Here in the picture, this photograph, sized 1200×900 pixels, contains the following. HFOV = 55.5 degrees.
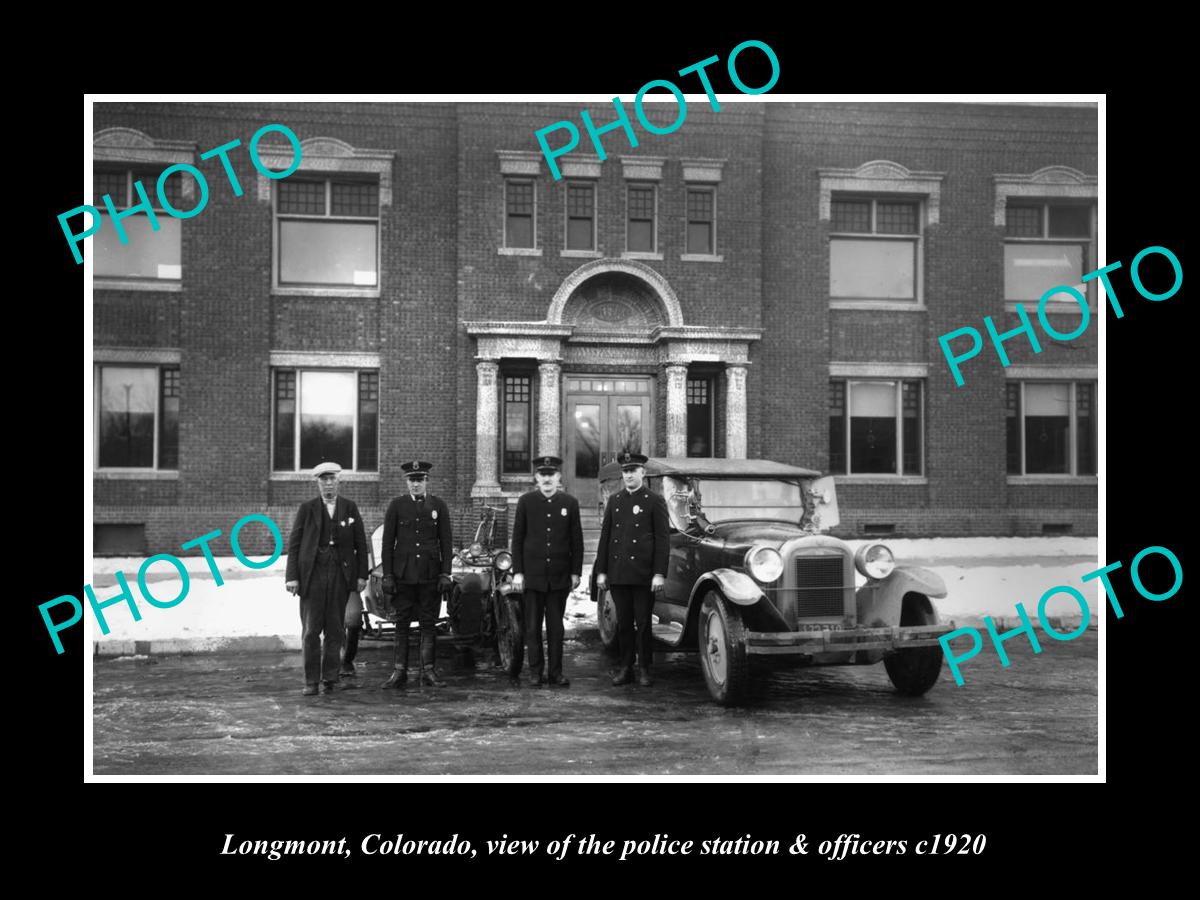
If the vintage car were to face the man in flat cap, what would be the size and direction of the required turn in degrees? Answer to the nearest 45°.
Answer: approximately 135° to its right

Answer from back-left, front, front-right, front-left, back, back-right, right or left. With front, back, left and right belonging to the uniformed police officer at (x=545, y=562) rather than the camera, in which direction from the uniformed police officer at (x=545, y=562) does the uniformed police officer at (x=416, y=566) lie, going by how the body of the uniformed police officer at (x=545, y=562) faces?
right

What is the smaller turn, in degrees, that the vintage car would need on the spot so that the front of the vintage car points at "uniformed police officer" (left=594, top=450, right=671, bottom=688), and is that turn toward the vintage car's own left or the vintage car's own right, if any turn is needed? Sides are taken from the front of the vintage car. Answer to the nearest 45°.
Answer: approximately 135° to the vintage car's own right

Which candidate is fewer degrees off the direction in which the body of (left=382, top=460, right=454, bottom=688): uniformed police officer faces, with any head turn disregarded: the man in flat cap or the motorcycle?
the man in flat cap

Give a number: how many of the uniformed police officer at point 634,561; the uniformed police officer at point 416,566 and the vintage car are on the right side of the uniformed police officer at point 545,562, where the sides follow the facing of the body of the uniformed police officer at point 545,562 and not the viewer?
1

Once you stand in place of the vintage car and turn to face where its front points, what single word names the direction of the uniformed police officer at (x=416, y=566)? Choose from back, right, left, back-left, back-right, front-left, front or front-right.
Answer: back-right

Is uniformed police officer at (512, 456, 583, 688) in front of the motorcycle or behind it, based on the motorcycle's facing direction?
in front

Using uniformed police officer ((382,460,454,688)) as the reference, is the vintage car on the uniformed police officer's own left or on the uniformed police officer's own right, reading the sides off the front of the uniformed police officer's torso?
on the uniformed police officer's own left

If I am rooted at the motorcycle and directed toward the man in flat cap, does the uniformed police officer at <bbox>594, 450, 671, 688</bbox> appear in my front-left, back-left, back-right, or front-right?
back-left

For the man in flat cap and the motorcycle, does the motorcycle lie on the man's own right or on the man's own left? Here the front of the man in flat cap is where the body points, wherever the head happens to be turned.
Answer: on the man's own left

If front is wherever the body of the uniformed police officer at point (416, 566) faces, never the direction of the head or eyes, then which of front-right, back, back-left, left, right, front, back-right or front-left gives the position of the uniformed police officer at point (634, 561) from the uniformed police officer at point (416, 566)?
left

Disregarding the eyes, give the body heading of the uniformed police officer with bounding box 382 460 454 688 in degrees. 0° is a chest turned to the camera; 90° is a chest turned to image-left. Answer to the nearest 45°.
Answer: approximately 0°

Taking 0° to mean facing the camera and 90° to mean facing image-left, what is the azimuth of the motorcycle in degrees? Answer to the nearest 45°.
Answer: approximately 315°

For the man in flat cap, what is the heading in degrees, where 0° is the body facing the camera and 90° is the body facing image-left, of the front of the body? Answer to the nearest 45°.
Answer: approximately 0°
